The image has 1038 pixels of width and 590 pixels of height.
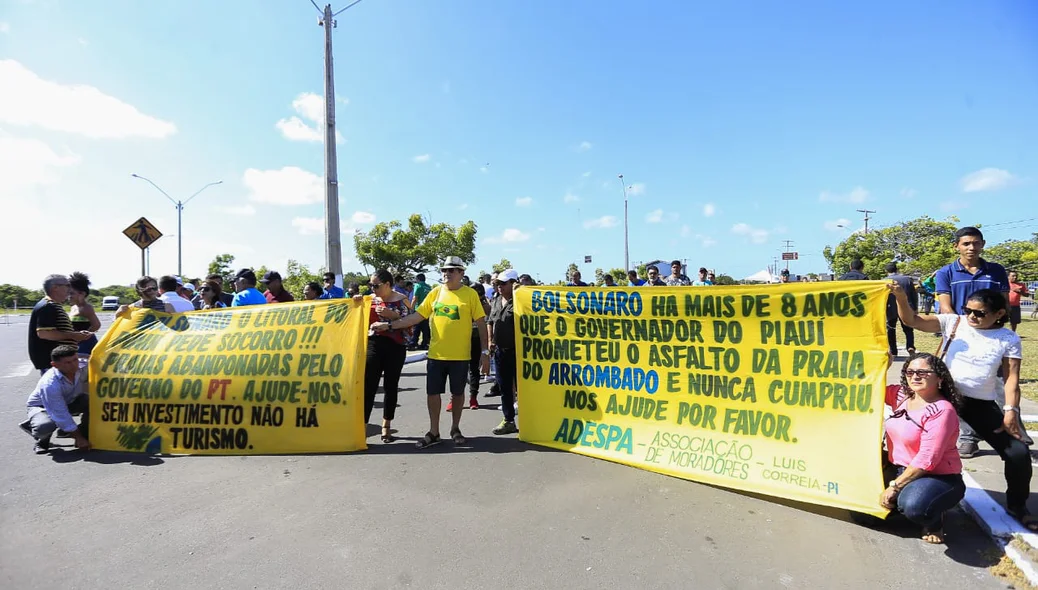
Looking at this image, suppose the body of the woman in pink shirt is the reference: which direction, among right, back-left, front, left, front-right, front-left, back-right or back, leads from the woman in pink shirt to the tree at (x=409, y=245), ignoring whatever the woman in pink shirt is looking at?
right

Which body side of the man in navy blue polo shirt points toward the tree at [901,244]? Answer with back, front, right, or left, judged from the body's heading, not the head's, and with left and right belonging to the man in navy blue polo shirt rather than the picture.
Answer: back

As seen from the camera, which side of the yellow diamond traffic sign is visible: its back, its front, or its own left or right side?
front

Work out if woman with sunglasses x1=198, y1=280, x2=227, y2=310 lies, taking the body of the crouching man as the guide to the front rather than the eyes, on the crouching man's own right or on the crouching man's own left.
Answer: on the crouching man's own left

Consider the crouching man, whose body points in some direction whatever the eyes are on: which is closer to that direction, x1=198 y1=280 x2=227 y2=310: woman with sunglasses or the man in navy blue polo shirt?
the man in navy blue polo shirt

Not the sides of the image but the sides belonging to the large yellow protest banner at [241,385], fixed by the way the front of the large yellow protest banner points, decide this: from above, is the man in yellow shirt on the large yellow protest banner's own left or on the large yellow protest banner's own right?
on the large yellow protest banner's own left

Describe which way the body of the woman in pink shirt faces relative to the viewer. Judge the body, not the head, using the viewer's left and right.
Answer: facing the viewer and to the left of the viewer

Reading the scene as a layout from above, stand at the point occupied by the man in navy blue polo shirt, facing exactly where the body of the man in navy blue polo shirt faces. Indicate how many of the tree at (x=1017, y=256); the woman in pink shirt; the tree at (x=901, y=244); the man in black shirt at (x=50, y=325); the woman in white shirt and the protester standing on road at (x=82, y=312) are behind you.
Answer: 2

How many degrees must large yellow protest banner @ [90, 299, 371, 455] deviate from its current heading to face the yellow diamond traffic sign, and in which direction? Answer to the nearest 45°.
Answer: approximately 180°

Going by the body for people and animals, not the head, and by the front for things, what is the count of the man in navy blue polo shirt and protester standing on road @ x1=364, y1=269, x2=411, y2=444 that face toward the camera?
2

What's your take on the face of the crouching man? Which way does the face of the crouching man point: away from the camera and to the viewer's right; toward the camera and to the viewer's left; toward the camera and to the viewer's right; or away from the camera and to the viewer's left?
toward the camera and to the viewer's right

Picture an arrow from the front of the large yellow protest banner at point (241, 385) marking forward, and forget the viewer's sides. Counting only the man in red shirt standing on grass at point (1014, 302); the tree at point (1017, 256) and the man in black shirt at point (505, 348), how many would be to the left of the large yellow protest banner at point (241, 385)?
3

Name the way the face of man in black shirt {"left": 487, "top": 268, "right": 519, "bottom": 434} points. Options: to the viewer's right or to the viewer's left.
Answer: to the viewer's left
